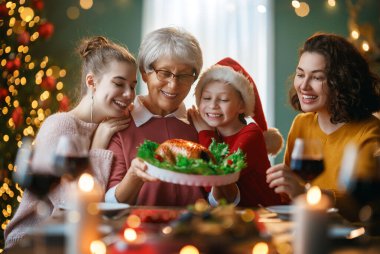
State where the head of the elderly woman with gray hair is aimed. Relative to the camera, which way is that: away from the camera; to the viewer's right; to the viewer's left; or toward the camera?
toward the camera

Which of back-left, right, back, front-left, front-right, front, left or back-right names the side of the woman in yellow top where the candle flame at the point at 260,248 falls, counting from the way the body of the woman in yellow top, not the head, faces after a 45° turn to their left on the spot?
front

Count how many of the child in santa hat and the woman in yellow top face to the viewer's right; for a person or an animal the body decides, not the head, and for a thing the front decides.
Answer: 0

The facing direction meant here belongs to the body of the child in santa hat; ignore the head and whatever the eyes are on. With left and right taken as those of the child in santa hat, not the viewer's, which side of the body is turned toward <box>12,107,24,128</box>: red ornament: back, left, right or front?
right

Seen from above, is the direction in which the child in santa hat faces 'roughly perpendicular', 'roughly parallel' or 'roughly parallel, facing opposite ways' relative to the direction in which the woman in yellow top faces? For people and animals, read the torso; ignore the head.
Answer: roughly parallel

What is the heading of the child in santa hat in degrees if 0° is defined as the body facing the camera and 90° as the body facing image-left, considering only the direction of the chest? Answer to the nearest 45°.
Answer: approximately 45°

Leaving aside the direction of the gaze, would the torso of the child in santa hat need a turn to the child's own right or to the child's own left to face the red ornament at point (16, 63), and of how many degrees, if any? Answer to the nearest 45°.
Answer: approximately 90° to the child's own right

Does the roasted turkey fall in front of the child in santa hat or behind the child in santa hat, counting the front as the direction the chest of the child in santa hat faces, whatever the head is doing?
in front

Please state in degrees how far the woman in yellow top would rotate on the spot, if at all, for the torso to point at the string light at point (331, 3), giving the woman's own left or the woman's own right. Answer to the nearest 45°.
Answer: approximately 135° to the woman's own right

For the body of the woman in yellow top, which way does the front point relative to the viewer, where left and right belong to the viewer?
facing the viewer and to the left of the viewer

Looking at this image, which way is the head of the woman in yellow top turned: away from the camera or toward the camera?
toward the camera

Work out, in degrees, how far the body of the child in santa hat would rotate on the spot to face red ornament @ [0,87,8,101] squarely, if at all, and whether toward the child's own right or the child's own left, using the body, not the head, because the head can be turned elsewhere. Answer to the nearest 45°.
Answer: approximately 90° to the child's own right

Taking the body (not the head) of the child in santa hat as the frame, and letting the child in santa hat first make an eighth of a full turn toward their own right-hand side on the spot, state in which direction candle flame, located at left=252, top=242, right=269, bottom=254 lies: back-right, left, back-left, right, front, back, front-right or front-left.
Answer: left
